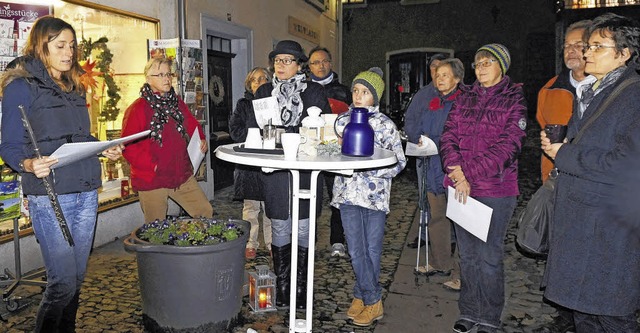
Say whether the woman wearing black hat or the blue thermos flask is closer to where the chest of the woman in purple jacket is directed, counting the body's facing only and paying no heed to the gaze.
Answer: the blue thermos flask

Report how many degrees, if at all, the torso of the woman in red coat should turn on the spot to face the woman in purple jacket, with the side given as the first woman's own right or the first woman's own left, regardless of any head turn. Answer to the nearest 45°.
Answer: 0° — they already face them

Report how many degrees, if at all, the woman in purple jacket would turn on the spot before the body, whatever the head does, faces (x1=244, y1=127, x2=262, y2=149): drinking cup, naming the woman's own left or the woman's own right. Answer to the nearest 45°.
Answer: approximately 45° to the woman's own right

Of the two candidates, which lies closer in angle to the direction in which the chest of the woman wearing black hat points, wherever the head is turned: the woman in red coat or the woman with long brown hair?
the woman with long brown hair

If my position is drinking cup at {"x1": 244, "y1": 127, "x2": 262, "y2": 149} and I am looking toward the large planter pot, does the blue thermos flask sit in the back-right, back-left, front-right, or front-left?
back-left

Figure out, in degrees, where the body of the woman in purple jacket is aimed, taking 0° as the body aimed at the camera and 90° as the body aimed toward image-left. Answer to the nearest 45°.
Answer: approximately 45°
